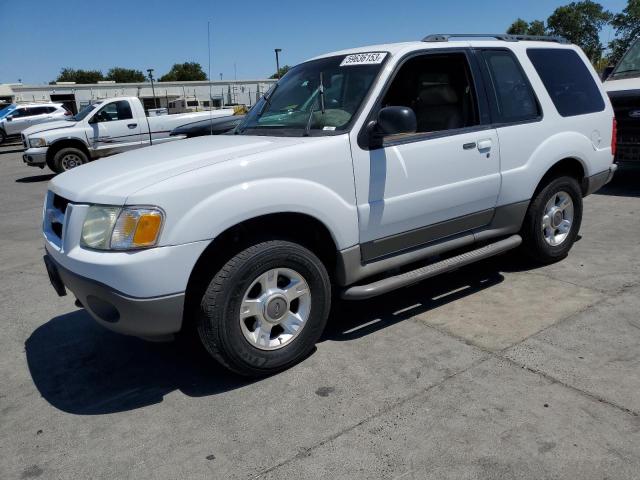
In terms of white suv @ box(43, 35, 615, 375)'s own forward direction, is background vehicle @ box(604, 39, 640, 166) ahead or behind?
behind

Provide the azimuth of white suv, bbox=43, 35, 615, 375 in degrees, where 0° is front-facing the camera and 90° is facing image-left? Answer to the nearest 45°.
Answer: approximately 45°

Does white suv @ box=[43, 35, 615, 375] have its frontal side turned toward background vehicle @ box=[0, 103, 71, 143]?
no

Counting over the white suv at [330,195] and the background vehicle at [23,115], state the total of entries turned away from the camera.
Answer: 0

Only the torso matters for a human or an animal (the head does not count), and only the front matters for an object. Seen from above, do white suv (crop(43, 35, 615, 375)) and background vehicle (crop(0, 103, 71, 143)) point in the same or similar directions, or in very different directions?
same or similar directions

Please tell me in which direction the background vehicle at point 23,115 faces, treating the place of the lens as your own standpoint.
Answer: facing the viewer and to the left of the viewer

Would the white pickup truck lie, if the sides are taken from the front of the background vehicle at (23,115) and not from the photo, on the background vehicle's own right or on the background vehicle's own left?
on the background vehicle's own left

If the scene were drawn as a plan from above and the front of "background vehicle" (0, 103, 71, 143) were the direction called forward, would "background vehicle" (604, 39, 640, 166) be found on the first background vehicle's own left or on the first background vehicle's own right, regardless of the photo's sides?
on the first background vehicle's own left

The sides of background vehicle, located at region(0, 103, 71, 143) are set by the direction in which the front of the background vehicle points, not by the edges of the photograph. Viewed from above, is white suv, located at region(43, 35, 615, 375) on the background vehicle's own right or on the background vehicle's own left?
on the background vehicle's own left
